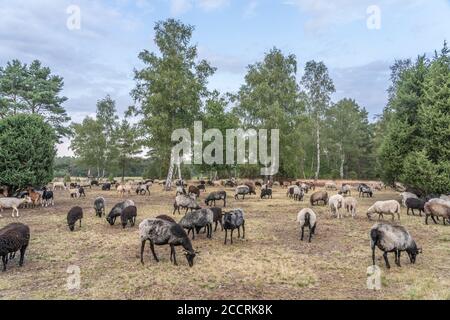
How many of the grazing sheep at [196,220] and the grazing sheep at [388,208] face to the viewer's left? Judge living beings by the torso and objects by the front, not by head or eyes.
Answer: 2

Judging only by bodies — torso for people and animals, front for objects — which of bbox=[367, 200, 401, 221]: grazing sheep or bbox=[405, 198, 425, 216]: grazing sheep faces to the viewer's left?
bbox=[367, 200, 401, 221]: grazing sheep

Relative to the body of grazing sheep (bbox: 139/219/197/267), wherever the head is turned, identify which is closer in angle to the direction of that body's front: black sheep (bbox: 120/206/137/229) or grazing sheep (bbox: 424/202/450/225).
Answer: the grazing sheep

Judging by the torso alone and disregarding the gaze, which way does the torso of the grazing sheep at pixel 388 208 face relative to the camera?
to the viewer's left

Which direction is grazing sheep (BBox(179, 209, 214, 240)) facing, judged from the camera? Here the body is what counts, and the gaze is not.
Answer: to the viewer's left

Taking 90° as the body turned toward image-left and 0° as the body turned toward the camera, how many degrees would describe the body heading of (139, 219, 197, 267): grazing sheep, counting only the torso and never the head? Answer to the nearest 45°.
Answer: approximately 270°

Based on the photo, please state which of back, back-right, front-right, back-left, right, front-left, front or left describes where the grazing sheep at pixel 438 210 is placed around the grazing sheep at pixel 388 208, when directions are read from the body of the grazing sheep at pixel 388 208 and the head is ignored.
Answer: back

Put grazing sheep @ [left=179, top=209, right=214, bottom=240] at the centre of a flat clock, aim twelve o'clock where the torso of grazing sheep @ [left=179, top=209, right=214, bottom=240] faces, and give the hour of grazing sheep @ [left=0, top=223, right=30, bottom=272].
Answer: grazing sheep @ [left=0, top=223, right=30, bottom=272] is roughly at 11 o'clock from grazing sheep @ [left=179, top=209, right=214, bottom=240].

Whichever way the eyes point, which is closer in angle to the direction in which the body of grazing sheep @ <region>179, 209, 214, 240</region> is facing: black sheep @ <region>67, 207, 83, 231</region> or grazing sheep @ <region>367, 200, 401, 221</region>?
the black sheep

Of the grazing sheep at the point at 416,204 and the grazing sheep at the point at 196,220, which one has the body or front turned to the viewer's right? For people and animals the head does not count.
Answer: the grazing sheep at the point at 416,204

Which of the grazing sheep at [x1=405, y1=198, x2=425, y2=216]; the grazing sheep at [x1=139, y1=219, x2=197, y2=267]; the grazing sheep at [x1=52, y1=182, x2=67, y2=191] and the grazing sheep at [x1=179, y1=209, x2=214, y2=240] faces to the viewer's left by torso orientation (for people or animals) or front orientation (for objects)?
the grazing sheep at [x1=179, y1=209, x2=214, y2=240]

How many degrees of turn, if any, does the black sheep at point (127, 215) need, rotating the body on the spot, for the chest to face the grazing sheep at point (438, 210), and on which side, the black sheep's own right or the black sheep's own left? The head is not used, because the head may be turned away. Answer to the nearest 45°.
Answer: approximately 135° to the black sheep's own left

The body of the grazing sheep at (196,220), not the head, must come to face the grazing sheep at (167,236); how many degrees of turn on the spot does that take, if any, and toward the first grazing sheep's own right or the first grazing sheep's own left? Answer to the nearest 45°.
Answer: approximately 90° to the first grazing sheep's own left

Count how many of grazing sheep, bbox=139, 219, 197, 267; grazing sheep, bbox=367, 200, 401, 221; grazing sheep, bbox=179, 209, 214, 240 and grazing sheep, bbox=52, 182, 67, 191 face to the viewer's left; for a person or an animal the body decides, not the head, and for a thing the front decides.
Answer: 2

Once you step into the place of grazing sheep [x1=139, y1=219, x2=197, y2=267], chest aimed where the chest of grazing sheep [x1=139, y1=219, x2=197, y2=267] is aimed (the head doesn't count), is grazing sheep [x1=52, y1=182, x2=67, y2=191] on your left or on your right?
on your left
